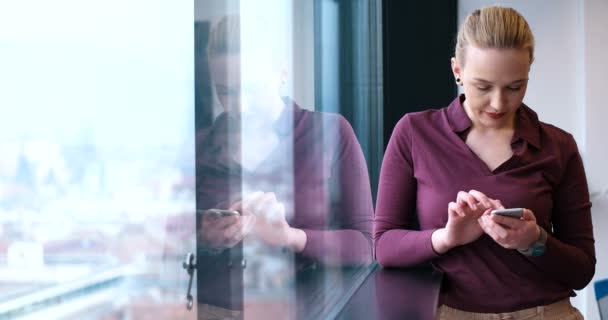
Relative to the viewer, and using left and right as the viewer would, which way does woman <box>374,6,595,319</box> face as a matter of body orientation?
facing the viewer
